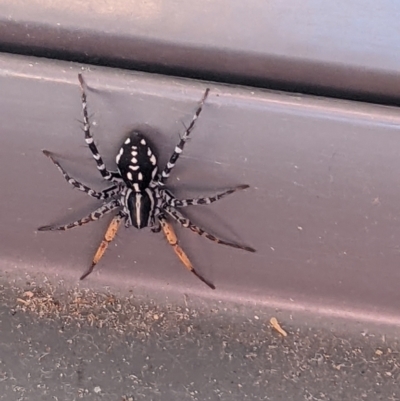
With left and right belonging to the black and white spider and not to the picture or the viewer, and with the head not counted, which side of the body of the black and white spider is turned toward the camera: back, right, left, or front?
front
